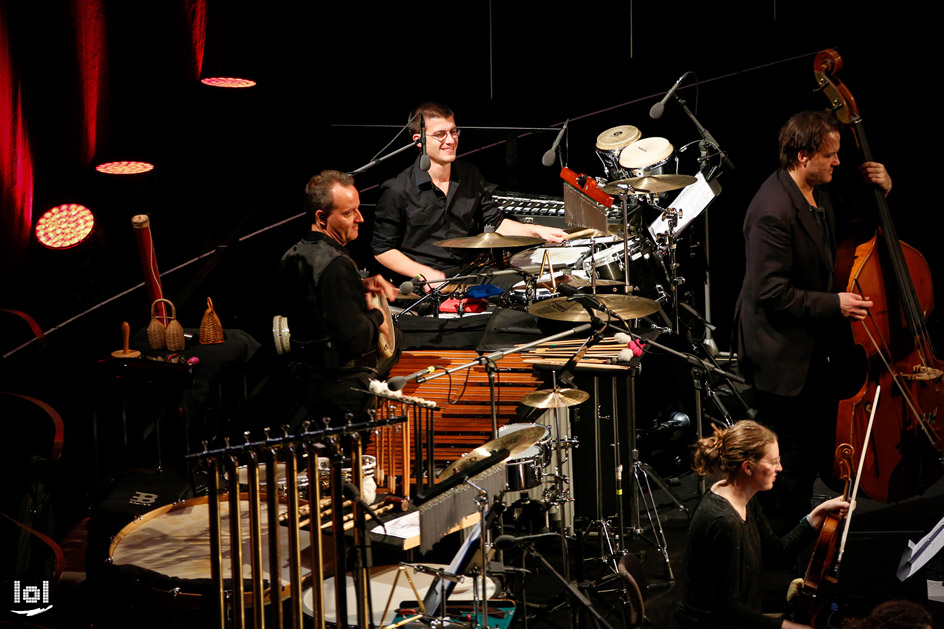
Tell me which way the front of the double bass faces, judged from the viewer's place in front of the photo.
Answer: facing the viewer and to the right of the viewer

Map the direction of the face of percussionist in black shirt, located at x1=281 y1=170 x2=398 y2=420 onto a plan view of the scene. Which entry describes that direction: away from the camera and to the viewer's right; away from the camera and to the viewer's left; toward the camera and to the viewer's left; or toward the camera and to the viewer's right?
toward the camera and to the viewer's right

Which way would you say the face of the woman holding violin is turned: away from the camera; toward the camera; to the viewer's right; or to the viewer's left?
to the viewer's right

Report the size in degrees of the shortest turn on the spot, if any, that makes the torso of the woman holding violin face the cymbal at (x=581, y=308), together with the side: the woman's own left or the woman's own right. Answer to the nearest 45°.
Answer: approximately 135° to the woman's own left

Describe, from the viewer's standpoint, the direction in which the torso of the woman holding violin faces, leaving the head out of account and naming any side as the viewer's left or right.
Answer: facing to the right of the viewer

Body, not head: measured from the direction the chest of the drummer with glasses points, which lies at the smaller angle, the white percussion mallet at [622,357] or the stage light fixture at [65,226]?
the white percussion mallet

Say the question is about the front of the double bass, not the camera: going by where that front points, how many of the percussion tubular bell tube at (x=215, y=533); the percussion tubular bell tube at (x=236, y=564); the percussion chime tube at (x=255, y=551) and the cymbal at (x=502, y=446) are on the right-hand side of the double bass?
4

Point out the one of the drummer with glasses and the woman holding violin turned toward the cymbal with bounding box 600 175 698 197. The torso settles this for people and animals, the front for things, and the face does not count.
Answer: the drummer with glasses

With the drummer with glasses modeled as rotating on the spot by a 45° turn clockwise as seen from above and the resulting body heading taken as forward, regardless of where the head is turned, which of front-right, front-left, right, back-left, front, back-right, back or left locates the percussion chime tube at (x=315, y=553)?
front

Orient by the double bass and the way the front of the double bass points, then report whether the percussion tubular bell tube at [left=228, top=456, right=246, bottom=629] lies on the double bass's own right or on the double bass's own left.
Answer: on the double bass's own right

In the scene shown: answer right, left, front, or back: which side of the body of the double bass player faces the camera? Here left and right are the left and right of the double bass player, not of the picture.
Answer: right
